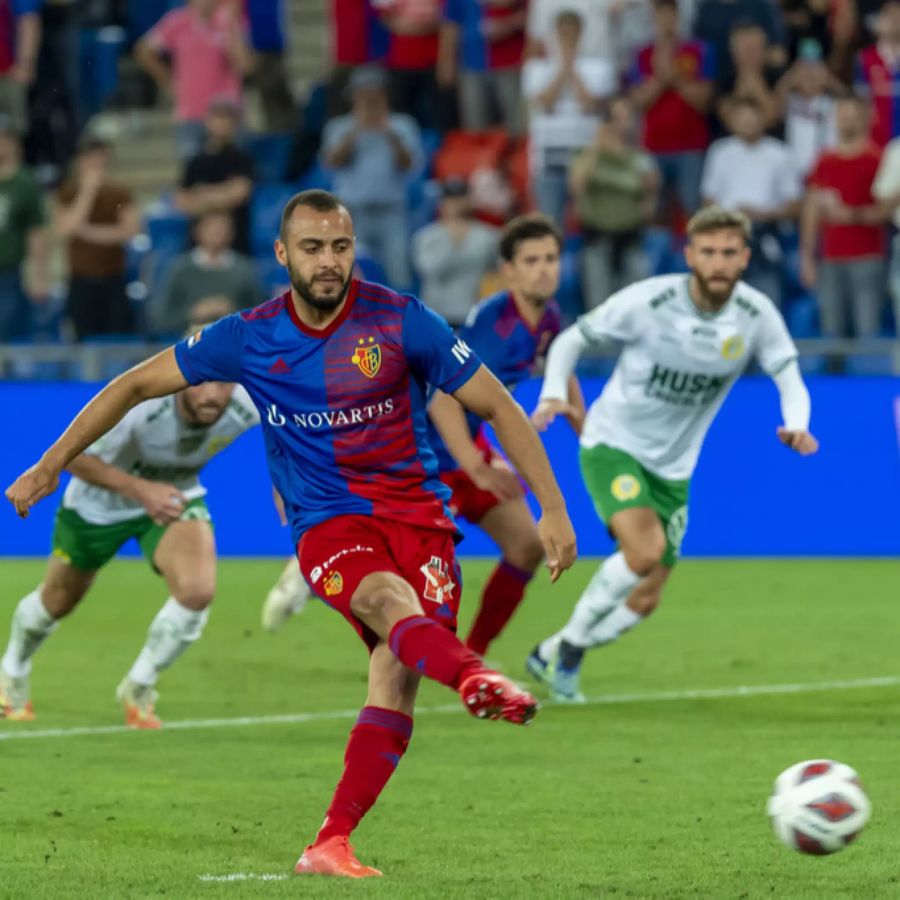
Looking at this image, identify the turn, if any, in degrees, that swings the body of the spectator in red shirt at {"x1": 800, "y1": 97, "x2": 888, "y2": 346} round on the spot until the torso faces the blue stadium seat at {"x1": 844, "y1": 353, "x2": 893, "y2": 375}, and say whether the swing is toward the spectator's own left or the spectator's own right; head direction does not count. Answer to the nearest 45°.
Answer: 0° — they already face it

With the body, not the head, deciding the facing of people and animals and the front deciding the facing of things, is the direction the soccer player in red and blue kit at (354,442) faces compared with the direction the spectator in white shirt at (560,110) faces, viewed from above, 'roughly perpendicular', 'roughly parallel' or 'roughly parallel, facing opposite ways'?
roughly parallel

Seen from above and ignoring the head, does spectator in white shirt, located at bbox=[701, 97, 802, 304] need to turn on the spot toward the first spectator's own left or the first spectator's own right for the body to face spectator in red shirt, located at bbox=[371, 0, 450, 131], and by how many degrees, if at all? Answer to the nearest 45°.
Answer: approximately 135° to the first spectator's own right

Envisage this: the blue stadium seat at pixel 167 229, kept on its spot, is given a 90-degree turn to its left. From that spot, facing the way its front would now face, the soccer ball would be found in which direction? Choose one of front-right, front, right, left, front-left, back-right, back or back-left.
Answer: right

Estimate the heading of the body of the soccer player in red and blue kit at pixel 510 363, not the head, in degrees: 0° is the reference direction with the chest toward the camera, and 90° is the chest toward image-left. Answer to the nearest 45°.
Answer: approximately 315°

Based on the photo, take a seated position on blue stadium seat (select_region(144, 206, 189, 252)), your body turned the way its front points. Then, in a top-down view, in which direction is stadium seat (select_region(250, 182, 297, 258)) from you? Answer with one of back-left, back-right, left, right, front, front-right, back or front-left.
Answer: left

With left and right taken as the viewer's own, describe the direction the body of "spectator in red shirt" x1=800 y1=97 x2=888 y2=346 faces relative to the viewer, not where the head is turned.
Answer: facing the viewer

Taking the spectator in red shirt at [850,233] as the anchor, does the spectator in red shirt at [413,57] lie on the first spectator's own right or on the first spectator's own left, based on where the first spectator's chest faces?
on the first spectator's own right

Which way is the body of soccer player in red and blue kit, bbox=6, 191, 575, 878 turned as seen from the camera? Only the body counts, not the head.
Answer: toward the camera

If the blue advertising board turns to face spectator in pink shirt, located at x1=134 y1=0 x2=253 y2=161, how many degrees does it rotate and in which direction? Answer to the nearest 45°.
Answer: approximately 135° to its right

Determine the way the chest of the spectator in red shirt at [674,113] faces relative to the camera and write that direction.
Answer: toward the camera

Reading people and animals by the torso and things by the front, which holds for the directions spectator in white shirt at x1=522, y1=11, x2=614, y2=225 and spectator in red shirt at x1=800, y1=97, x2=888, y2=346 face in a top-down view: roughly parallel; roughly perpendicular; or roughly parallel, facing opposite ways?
roughly parallel

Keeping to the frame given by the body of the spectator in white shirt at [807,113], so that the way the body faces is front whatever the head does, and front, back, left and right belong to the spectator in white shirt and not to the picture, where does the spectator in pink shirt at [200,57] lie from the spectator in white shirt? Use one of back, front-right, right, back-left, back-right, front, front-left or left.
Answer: right

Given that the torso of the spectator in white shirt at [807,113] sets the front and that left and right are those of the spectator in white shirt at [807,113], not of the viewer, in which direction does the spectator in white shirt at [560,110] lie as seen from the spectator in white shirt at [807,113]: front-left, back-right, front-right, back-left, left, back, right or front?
right

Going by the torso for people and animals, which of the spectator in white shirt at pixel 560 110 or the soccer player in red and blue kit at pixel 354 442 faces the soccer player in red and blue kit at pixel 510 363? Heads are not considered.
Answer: the spectator in white shirt

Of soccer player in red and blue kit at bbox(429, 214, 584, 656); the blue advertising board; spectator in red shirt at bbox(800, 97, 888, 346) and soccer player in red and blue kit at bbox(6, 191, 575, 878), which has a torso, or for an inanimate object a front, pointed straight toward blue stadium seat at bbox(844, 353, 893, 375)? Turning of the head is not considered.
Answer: the spectator in red shirt

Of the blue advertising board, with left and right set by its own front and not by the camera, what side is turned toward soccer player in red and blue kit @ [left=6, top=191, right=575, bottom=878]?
front
